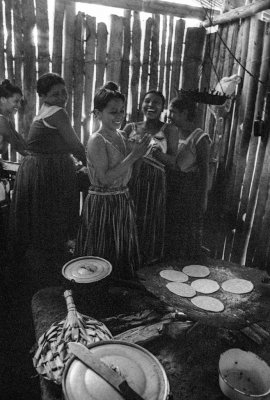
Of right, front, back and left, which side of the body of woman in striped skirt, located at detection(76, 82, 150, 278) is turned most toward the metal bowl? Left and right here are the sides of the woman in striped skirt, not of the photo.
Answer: front

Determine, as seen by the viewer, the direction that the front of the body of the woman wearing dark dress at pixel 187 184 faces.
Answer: to the viewer's left

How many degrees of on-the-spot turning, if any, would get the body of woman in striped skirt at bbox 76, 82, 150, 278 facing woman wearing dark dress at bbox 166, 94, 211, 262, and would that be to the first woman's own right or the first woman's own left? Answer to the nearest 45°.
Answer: approximately 90° to the first woman's own left

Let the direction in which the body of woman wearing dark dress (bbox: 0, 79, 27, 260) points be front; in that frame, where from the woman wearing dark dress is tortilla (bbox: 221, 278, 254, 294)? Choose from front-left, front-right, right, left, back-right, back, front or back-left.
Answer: front-right

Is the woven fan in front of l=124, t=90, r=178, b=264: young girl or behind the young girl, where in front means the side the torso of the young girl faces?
in front

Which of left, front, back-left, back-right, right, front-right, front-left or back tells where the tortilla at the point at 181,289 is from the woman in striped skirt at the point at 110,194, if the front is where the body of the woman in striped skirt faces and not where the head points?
front

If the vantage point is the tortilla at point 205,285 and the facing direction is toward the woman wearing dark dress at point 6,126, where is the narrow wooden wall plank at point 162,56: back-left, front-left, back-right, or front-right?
front-right

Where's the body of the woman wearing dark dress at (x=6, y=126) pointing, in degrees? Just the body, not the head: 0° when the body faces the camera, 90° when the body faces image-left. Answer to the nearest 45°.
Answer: approximately 270°

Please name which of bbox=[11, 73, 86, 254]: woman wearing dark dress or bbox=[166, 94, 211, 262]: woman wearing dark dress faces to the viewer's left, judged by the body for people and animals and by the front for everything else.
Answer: bbox=[166, 94, 211, 262]: woman wearing dark dress

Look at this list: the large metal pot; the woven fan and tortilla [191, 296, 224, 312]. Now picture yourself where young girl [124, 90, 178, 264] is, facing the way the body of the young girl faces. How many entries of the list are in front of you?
3

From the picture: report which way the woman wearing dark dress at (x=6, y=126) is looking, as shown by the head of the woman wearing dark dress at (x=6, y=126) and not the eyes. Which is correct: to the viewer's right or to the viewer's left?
to the viewer's right

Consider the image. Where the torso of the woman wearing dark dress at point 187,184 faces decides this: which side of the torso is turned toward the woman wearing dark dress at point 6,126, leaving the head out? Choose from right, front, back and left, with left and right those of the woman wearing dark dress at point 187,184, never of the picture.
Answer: front

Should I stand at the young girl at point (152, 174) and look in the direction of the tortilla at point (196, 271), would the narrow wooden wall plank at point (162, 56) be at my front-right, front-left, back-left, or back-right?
back-left
